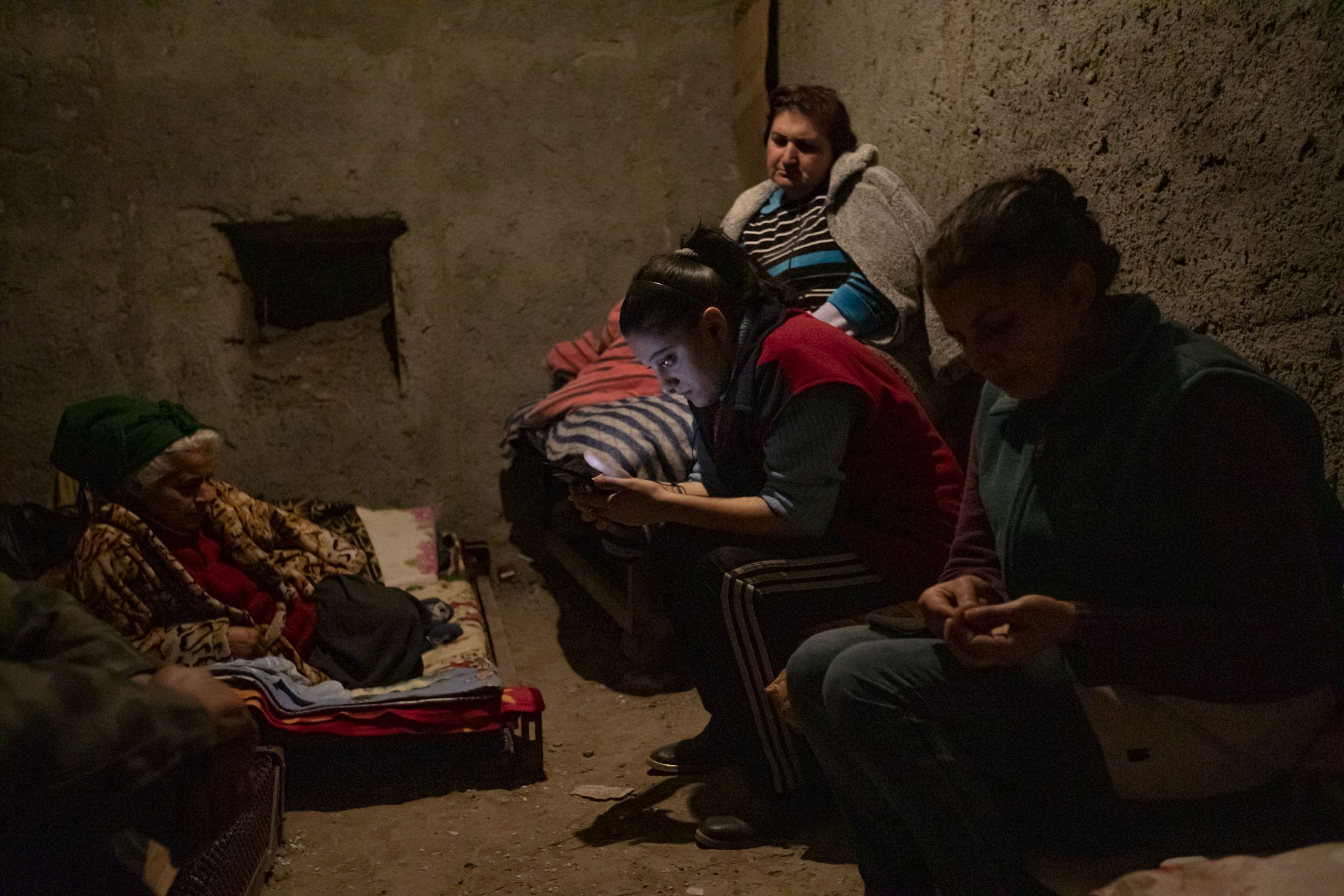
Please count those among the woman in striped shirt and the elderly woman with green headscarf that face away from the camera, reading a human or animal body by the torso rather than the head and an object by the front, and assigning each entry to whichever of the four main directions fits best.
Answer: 0

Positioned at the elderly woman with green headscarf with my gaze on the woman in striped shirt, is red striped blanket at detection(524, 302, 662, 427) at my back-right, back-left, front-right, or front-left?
front-left

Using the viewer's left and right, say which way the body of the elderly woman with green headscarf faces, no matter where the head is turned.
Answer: facing the viewer and to the right of the viewer

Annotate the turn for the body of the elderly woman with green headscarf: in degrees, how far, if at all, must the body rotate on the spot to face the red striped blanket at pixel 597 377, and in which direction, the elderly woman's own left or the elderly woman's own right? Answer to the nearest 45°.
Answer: approximately 90° to the elderly woman's own left

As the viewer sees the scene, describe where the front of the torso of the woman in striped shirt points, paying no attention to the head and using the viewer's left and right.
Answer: facing the viewer and to the left of the viewer

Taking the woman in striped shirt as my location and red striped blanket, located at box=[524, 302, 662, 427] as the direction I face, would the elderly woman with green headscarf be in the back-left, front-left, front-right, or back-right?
front-left

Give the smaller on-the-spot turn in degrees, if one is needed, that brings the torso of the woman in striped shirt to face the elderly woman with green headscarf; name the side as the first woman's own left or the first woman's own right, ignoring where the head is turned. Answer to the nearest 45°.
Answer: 0° — they already face them

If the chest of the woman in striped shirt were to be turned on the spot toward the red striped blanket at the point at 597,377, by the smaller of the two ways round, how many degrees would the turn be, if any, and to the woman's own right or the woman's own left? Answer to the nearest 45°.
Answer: approximately 90° to the woman's own right

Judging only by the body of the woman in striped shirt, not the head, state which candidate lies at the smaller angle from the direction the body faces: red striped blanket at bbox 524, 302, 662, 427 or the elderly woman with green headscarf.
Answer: the elderly woman with green headscarf

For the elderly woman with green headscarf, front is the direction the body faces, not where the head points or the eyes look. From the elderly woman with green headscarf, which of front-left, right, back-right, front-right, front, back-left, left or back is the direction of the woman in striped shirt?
front-left

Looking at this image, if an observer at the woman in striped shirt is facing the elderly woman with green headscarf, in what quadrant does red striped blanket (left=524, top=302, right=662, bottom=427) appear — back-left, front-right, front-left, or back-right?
front-right
